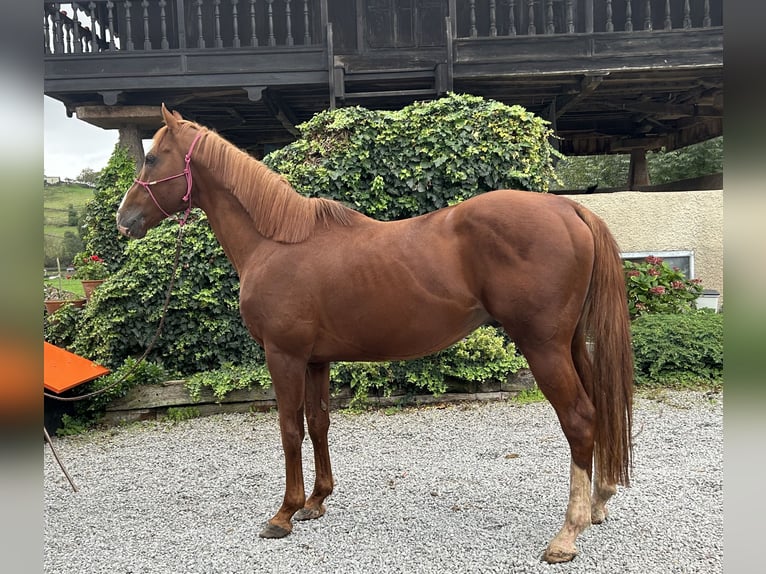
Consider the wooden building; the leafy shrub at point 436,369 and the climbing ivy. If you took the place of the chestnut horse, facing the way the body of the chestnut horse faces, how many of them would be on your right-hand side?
3

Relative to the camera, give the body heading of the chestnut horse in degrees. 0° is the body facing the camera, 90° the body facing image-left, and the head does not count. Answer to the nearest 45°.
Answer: approximately 90°

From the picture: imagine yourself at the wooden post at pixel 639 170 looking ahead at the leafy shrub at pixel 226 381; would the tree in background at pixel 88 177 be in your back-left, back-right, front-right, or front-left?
front-right

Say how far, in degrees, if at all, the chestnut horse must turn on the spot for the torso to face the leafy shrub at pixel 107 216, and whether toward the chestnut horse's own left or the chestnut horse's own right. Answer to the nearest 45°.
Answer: approximately 45° to the chestnut horse's own right

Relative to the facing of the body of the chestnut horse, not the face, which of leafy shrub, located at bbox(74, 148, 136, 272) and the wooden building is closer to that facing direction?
the leafy shrub

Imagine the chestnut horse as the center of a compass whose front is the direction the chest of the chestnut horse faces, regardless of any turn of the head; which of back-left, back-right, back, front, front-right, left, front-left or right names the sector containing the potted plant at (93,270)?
front-right

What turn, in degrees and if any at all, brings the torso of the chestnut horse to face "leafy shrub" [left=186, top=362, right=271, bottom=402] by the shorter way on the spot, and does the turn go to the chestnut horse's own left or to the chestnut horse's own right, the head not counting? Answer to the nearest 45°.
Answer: approximately 45° to the chestnut horse's own right

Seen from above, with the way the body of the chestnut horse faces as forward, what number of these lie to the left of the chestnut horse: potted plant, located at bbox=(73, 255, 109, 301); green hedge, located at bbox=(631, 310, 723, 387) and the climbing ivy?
0

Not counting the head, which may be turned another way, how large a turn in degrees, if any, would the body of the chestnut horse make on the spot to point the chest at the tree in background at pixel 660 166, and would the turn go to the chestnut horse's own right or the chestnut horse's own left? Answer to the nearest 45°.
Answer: approximately 135° to the chestnut horse's own right

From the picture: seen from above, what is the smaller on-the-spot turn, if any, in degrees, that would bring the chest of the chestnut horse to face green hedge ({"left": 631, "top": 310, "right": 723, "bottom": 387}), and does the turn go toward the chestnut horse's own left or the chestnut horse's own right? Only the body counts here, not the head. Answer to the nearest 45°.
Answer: approximately 135° to the chestnut horse's own right

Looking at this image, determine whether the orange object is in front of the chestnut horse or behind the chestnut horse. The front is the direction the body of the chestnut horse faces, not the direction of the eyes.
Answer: in front

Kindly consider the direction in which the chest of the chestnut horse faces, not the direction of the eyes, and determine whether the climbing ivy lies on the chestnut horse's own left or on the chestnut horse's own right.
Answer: on the chestnut horse's own right

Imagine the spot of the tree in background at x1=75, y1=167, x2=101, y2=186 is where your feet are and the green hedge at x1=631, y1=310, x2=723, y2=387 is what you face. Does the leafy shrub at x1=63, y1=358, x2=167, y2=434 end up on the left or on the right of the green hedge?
right
